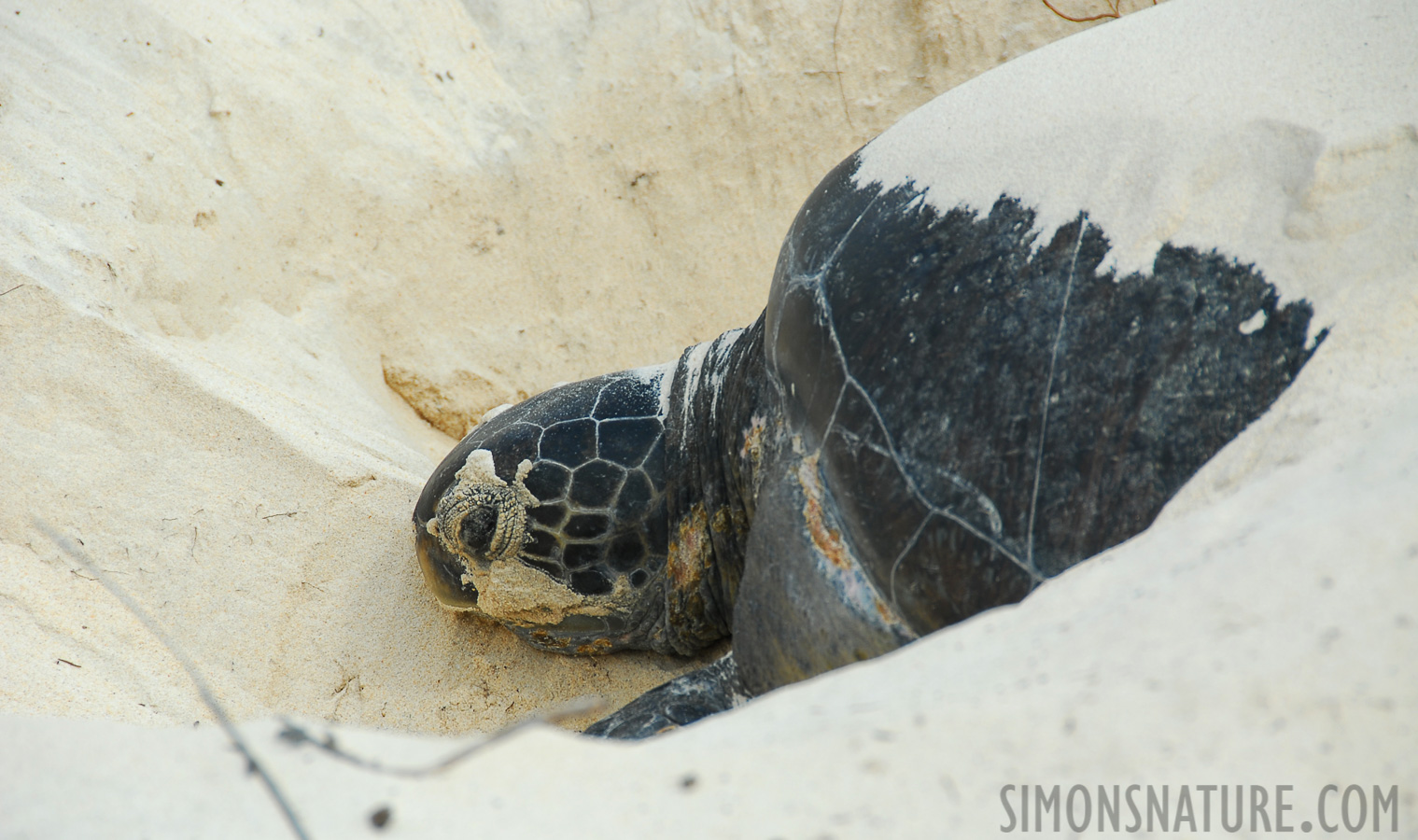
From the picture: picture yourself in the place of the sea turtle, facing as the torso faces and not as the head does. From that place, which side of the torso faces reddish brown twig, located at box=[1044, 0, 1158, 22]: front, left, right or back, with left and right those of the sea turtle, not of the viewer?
right

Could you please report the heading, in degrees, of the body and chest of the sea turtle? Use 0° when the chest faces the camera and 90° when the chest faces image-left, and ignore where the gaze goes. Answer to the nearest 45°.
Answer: approximately 90°

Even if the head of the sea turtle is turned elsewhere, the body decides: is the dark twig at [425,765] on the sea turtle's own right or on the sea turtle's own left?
on the sea turtle's own left
